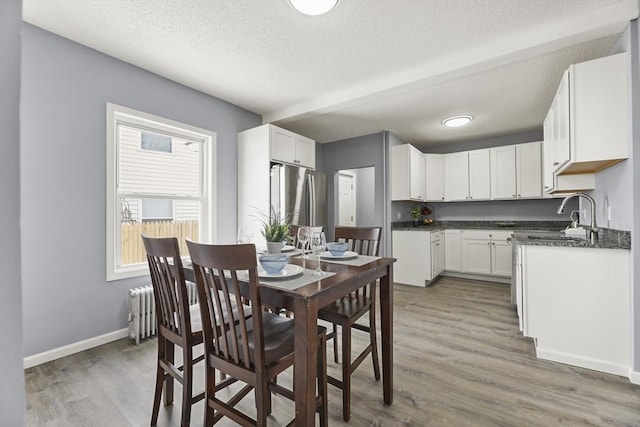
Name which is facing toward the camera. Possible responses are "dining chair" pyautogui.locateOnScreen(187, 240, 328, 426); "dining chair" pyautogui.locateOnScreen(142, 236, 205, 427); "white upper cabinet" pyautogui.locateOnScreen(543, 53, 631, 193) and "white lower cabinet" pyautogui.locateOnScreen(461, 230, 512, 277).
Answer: the white lower cabinet

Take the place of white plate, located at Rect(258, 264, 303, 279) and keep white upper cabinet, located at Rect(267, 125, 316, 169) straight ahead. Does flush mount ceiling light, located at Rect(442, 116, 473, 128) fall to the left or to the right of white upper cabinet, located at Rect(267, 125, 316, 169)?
right

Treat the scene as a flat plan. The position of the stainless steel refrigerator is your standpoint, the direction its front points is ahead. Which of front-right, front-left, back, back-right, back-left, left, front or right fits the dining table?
front-right

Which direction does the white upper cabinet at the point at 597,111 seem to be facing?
to the viewer's left

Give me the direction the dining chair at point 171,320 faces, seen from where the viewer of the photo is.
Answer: facing away from the viewer and to the right of the viewer

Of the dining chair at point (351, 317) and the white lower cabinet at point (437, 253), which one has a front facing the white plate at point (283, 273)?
the dining chair

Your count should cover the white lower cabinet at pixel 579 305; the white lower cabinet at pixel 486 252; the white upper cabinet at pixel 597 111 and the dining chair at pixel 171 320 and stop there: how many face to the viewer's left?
2

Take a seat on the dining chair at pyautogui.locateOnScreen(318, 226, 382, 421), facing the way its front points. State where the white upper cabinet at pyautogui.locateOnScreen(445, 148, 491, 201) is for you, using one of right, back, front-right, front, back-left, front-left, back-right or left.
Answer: back

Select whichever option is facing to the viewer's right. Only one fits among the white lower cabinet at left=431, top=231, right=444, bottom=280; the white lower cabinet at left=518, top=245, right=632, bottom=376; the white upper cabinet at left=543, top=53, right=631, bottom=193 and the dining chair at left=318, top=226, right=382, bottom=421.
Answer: the white lower cabinet at left=431, top=231, right=444, bottom=280

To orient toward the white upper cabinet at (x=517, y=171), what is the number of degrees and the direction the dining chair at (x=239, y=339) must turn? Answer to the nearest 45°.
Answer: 0° — it already faces it

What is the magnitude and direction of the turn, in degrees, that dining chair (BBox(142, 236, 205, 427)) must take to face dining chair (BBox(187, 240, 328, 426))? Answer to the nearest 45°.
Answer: approximately 90° to its right

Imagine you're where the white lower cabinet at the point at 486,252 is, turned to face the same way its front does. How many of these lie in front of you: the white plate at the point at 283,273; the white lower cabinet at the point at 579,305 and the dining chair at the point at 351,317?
3

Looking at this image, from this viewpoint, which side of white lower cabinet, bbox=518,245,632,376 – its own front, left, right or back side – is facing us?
left

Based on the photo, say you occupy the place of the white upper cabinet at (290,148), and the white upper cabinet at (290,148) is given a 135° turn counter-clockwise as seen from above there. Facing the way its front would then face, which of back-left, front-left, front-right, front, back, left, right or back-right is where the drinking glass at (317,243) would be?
back
